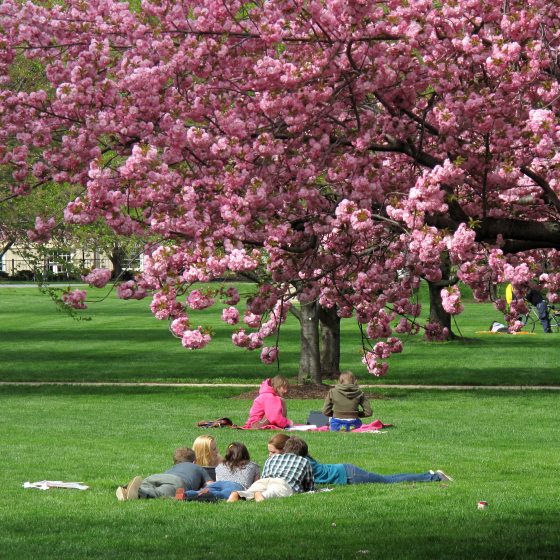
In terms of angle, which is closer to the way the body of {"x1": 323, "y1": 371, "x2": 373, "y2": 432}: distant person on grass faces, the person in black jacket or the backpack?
the person in black jacket

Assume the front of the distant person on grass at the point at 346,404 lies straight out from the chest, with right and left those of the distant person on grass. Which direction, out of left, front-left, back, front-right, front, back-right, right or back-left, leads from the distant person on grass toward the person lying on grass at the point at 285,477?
back

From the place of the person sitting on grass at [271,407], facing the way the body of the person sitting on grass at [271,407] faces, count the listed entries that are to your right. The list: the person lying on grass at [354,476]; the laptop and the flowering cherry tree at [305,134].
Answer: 2

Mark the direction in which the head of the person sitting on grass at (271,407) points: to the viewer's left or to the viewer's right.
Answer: to the viewer's right

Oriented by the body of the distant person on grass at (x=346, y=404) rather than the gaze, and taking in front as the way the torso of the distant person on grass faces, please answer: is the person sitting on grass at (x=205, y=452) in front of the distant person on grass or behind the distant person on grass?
behind

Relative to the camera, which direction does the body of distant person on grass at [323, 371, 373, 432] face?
away from the camera
